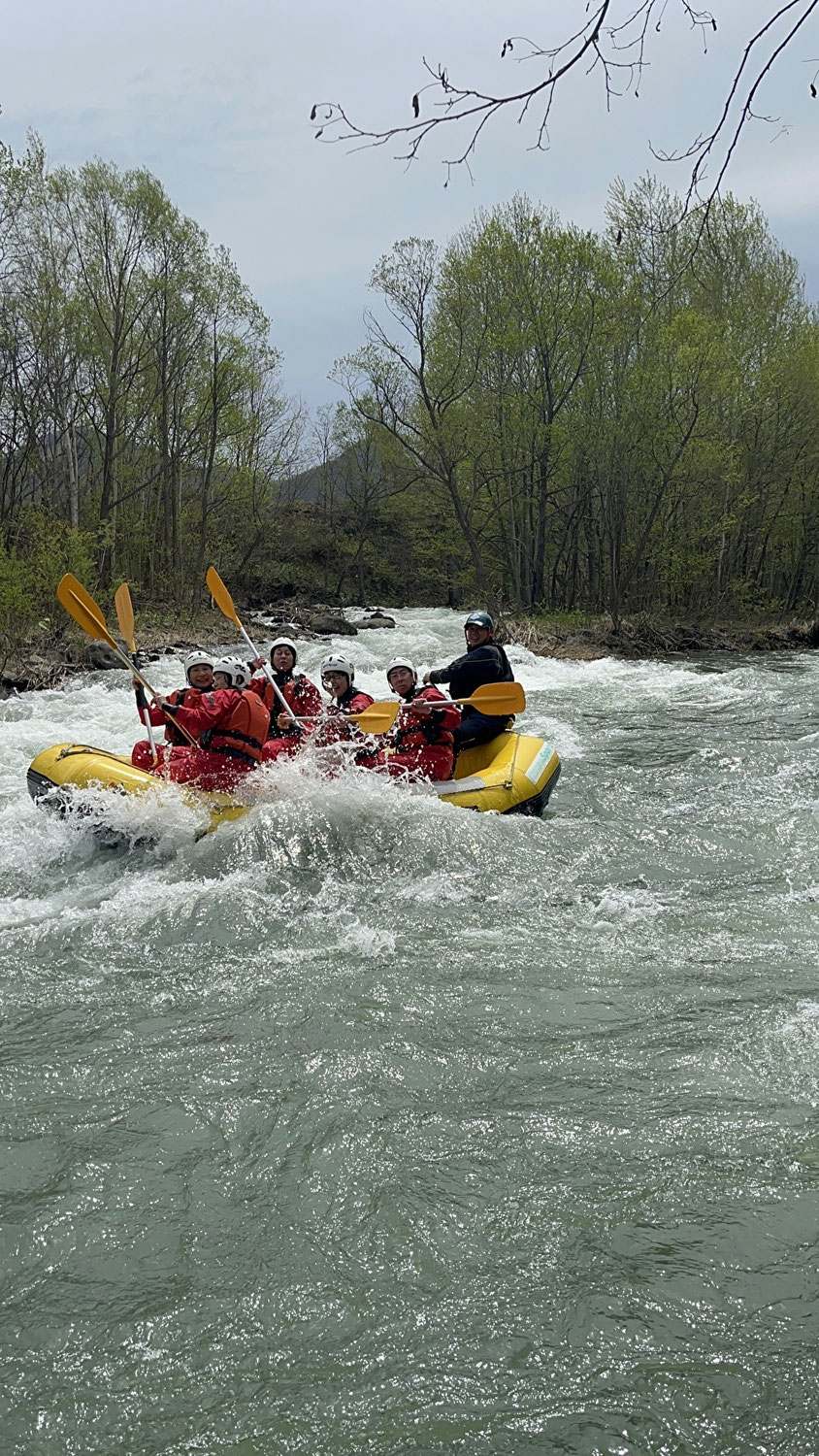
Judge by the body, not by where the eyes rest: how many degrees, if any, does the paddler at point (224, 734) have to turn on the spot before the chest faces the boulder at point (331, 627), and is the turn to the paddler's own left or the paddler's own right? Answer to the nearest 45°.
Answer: approximately 90° to the paddler's own right

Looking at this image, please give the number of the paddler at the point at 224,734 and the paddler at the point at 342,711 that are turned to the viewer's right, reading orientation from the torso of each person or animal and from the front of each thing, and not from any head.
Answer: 0

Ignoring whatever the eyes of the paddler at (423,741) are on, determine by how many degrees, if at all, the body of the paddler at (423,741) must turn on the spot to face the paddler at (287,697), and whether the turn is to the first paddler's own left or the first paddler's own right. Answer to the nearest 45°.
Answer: approximately 90° to the first paddler's own right

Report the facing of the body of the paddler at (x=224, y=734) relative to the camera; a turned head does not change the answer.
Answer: to the viewer's left

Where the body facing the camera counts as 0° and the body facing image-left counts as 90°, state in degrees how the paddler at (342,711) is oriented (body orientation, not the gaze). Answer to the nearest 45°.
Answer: approximately 45°

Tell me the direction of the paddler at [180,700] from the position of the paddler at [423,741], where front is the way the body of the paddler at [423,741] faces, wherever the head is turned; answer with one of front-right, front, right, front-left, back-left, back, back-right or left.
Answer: front-right

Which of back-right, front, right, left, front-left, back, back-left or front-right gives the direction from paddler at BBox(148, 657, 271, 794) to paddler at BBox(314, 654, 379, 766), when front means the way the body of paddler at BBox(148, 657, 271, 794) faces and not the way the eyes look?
back-right

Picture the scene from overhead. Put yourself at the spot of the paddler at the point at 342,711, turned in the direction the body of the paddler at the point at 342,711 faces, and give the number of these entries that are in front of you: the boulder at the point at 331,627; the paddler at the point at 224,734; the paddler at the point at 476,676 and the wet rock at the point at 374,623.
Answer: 1

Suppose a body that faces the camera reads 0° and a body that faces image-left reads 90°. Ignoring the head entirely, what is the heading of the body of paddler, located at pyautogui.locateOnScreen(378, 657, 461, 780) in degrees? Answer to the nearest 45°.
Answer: approximately 45°

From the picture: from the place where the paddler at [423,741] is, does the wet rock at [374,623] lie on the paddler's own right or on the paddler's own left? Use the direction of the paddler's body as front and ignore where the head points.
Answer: on the paddler's own right

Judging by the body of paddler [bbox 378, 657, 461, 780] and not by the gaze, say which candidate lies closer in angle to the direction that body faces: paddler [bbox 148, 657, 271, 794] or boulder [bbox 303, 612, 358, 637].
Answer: the paddler
